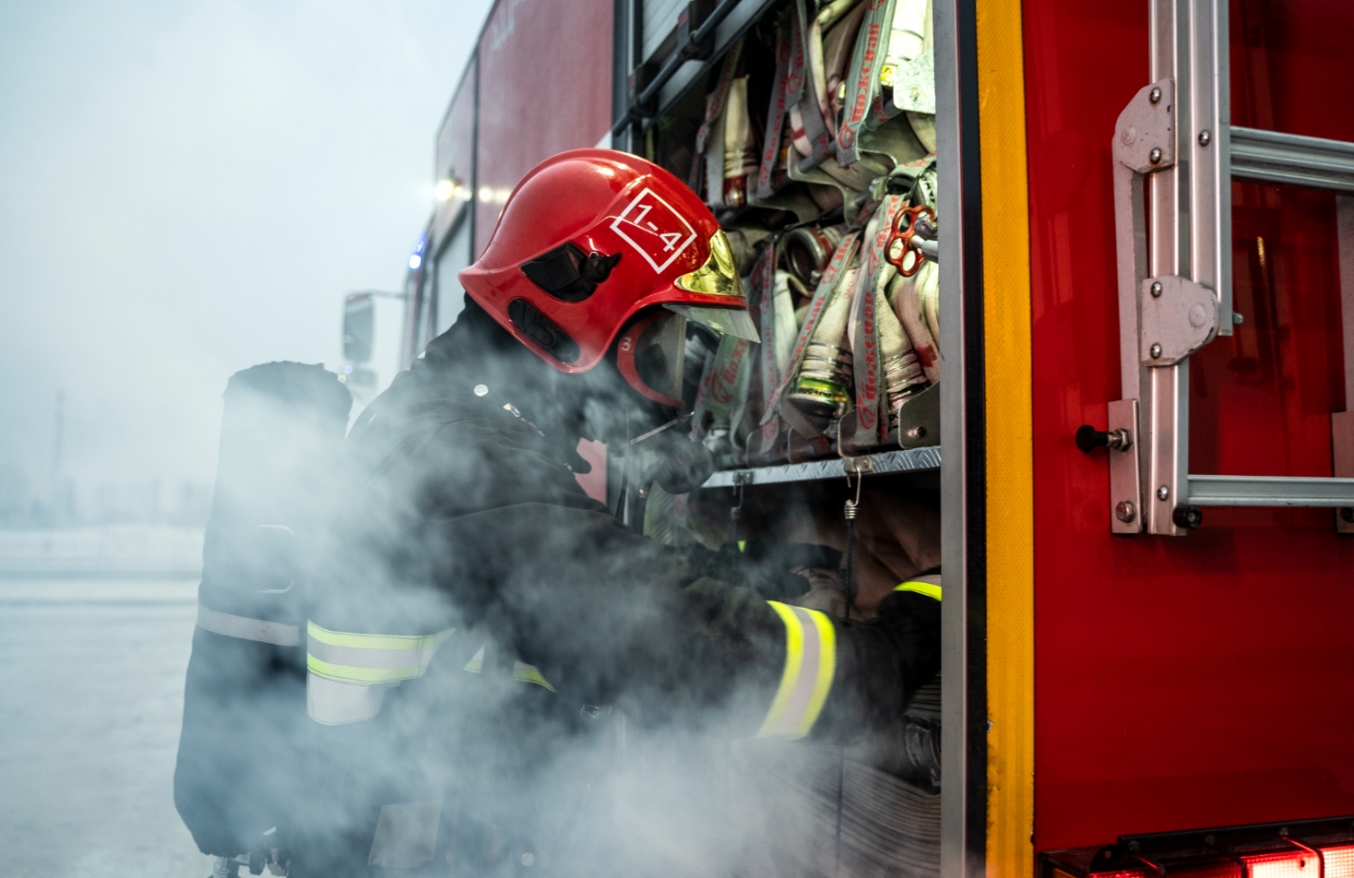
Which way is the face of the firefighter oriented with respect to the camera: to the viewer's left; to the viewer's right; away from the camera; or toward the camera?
to the viewer's right

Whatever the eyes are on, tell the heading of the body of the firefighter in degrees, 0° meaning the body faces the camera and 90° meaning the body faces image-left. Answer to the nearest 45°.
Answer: approximately 270°

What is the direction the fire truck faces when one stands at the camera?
facing away from the viewer and to the left of the viewer
